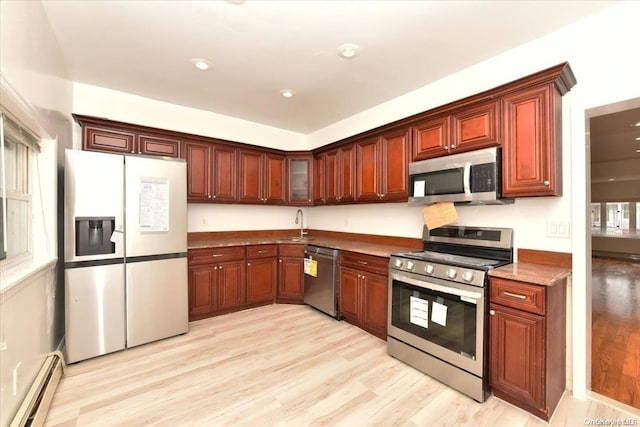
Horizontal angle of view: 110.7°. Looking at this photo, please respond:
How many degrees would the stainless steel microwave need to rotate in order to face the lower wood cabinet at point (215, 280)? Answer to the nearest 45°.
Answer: approximately 45° to its right

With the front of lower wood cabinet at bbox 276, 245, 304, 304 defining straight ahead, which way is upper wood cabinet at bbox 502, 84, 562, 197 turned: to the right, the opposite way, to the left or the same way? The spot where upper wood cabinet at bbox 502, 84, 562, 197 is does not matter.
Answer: to the right

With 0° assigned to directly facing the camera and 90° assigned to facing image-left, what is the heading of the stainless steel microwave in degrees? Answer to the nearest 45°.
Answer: approximately 45°

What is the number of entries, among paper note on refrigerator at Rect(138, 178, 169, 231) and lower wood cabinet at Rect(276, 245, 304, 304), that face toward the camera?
2
